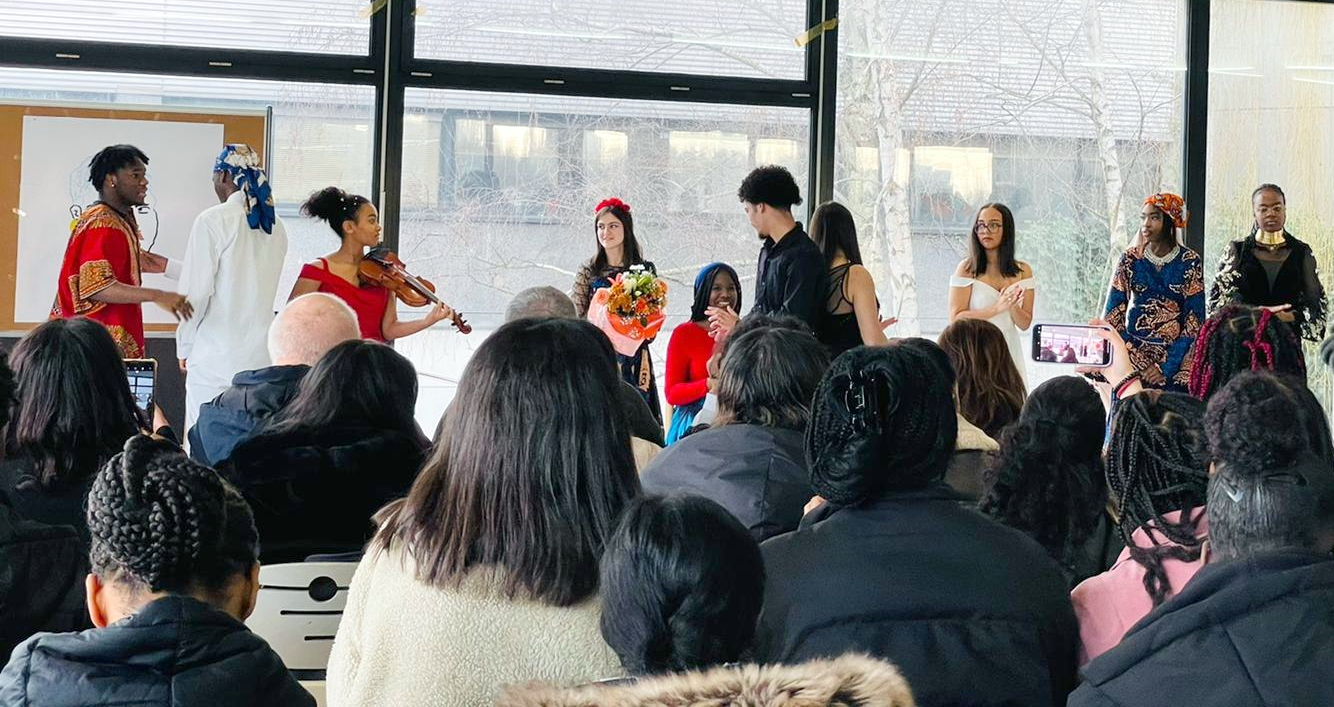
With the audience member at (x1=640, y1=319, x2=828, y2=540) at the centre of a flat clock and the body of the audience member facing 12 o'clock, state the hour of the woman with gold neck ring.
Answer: The woman with gold neck ring is roughly at 1 o'clock from the audience member.

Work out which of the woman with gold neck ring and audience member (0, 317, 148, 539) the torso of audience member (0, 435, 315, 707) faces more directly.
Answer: the audience member

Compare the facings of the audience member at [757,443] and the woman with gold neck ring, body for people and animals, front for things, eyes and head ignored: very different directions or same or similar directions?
very different directions

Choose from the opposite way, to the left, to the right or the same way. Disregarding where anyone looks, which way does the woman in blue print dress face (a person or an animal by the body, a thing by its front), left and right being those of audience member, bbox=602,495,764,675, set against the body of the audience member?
the opposite way

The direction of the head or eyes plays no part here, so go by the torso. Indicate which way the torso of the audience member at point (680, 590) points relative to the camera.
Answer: away from the camera

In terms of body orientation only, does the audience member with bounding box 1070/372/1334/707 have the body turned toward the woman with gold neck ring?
yes
